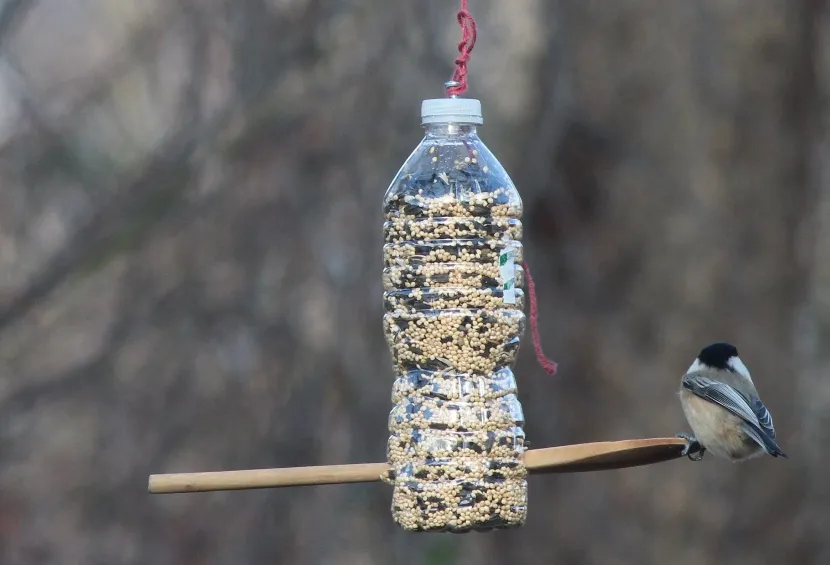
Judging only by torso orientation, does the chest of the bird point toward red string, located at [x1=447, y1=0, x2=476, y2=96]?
no
